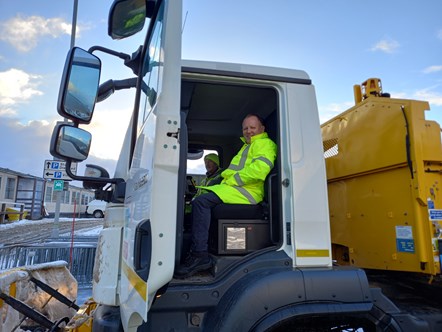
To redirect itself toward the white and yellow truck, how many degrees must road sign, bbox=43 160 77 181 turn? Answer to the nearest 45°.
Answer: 0° — it already faces it

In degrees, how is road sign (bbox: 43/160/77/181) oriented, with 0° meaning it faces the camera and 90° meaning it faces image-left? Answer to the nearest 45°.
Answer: approximately 0°

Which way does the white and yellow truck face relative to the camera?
to the viewer's left

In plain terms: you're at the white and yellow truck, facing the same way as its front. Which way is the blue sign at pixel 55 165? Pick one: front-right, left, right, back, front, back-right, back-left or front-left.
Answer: front-right
